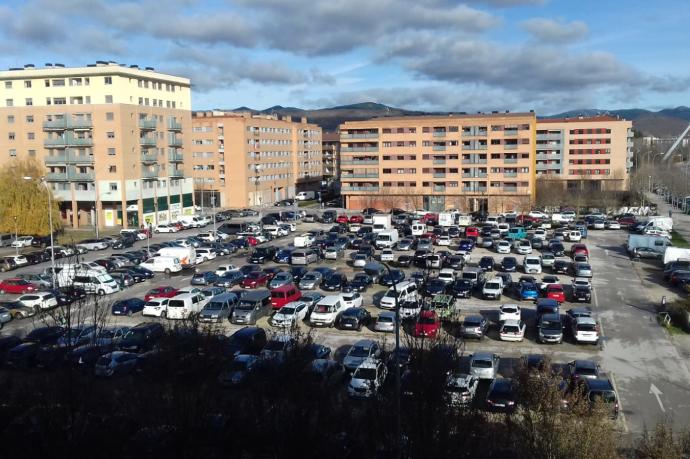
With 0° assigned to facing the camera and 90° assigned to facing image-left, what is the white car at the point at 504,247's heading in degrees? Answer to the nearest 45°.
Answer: approximately 0°

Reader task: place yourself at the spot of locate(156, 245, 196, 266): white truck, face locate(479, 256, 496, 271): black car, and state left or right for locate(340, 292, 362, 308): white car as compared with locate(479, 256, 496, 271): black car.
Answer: right

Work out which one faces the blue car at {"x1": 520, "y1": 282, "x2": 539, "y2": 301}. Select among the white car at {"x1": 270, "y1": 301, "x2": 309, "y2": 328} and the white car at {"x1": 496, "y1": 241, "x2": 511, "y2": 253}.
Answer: the white car at {"x1": 496, "y1": 241, "x2": 511, "y2": 253}

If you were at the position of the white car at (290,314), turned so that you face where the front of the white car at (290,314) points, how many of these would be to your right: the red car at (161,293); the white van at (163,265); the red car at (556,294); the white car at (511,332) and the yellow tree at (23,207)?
3

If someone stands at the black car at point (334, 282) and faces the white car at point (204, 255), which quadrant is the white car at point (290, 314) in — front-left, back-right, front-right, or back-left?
back-left

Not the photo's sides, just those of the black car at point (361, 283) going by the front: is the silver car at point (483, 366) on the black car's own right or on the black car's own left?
on the black car's own left

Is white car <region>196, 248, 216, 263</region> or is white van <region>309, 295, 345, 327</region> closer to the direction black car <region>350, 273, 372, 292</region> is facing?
the white van

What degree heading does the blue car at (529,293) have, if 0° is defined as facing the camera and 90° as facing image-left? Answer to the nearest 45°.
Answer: approximately 0°

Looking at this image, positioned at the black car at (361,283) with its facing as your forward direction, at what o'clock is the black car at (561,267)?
the black car at (561,267) is roughly at 7 o'clock from the black car at (361,283).

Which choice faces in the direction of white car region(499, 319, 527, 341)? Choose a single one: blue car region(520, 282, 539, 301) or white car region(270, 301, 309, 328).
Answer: the blue car

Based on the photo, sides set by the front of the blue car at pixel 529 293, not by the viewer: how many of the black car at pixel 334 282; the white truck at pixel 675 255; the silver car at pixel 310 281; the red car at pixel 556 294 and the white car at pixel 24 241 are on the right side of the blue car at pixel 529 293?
3
